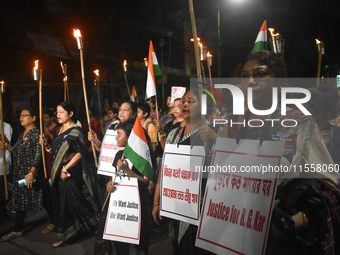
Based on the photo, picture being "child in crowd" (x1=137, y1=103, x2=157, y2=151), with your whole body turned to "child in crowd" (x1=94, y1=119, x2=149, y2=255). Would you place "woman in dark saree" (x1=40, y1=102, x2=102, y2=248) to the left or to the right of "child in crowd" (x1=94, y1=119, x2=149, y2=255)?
right

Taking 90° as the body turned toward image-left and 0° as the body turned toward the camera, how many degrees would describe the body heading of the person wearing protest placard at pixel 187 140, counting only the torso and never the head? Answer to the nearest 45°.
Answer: approximately 45°

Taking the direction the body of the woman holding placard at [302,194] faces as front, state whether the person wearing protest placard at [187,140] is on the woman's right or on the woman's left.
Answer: on the woman's right

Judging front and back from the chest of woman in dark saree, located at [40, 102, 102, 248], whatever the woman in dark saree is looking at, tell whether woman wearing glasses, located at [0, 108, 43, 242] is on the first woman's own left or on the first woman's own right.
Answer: on the first woman's own right

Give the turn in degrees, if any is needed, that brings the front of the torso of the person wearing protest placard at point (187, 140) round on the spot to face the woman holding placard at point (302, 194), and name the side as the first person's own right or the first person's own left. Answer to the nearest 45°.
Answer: approximately 90° to the first person's own left

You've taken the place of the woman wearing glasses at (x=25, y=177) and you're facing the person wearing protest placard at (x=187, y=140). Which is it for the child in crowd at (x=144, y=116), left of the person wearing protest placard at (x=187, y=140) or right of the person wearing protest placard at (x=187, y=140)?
left

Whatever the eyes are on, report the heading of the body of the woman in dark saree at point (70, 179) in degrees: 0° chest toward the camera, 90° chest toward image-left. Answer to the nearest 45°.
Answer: approximately 45°

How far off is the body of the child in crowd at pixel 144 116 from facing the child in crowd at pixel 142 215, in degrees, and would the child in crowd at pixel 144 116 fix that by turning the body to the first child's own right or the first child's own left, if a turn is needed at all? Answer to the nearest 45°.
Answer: approximately 45° to the first child's own left
